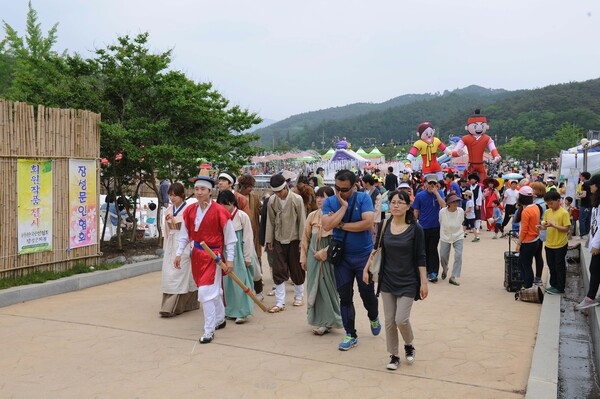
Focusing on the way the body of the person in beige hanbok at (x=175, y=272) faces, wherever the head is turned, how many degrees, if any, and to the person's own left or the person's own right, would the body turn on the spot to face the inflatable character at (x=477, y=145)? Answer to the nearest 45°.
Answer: approximately 180°

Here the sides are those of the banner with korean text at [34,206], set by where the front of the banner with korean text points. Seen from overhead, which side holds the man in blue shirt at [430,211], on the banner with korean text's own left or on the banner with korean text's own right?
on the banner with korean text's own left

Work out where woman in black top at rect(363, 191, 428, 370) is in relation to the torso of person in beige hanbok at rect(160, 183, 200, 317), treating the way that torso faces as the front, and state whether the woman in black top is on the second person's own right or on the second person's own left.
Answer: on the second person's own left

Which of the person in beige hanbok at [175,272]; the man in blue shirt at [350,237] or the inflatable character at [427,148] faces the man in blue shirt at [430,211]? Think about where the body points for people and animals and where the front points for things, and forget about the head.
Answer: the inflatable character

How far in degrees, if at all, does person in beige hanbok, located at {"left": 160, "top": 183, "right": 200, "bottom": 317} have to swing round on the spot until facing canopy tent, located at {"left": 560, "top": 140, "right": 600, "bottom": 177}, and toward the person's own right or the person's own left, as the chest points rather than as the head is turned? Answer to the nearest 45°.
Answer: approximately 180°

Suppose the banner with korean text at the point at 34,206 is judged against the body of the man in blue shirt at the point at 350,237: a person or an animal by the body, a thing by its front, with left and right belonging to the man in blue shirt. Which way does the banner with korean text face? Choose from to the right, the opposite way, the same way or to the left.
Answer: to the left

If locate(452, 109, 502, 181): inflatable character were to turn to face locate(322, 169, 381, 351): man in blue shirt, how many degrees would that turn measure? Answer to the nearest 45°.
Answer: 0° — it already faces them

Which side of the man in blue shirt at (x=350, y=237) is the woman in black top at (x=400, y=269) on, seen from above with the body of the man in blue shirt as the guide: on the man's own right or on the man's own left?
on the man's own left

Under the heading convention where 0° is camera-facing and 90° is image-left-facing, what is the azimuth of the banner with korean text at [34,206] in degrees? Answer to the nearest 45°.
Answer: approximately 0°

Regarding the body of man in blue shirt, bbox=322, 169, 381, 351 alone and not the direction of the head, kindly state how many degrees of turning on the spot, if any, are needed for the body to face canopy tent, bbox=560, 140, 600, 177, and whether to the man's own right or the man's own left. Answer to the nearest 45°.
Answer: approximately 180°

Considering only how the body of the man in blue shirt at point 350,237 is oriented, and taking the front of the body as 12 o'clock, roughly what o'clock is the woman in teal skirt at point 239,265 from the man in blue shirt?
The woman in teal skirt is roughly at 3 o'clock from the man in blue shirt.

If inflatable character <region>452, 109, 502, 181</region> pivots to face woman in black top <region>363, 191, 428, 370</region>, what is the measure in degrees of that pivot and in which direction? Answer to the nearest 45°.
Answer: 0° — it already faces them
